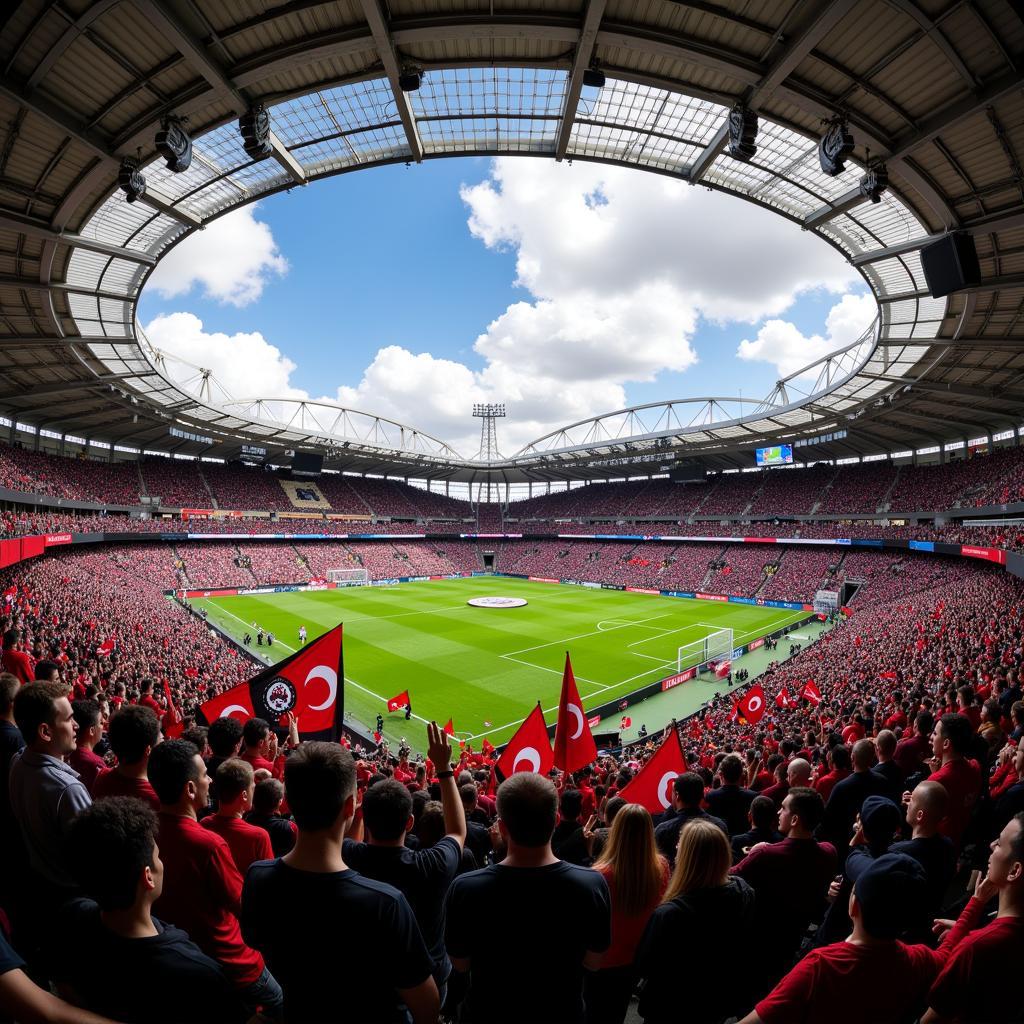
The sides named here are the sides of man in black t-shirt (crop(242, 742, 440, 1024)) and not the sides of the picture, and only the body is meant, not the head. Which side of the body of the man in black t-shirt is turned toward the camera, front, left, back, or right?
back

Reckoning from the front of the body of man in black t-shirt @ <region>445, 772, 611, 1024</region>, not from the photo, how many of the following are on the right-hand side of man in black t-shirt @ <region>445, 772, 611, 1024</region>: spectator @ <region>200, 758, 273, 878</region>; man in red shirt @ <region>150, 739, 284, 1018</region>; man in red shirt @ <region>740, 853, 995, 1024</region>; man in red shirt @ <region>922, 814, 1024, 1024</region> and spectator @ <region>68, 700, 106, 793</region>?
2

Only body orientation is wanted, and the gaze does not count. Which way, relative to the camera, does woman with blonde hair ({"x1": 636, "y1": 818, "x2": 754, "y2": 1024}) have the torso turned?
away from the camera

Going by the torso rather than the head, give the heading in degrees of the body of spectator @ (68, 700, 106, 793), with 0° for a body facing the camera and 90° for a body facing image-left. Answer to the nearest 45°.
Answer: approximately 225°

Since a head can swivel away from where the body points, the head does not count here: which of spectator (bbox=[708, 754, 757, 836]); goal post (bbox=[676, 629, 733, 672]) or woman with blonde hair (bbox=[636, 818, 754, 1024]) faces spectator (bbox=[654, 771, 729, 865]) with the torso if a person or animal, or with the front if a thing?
the woman with blonde hair

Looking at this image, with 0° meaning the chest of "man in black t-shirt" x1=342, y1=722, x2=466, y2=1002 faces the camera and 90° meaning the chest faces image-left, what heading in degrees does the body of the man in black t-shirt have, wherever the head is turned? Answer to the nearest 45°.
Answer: approximately 180°

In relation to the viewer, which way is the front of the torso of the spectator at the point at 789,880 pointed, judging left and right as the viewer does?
facing away from the viewer and to the left of the viewer

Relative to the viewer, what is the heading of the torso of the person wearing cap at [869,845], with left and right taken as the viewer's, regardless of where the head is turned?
facing away from the viewer and to the left of the viewer

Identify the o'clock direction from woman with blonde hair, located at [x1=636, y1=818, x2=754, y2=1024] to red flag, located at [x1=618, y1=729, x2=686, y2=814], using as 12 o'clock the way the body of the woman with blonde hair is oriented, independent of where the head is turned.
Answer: The red flag is roughly at 12 o'clock from the woman with blonde hair.

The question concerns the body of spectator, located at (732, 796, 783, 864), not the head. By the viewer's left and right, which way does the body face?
facing away from the viewer and to the left of the viewer

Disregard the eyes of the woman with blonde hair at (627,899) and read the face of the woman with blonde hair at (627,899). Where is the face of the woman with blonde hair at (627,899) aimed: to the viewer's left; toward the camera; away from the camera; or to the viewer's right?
away from the camera
